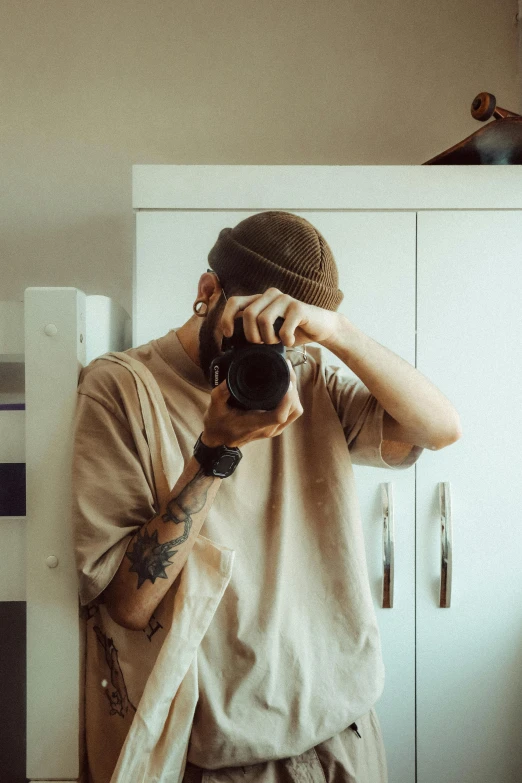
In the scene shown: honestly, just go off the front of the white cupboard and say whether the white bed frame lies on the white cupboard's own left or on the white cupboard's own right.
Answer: on the white cupboard's own right

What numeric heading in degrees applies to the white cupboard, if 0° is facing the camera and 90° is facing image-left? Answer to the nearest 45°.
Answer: approximately 0°
